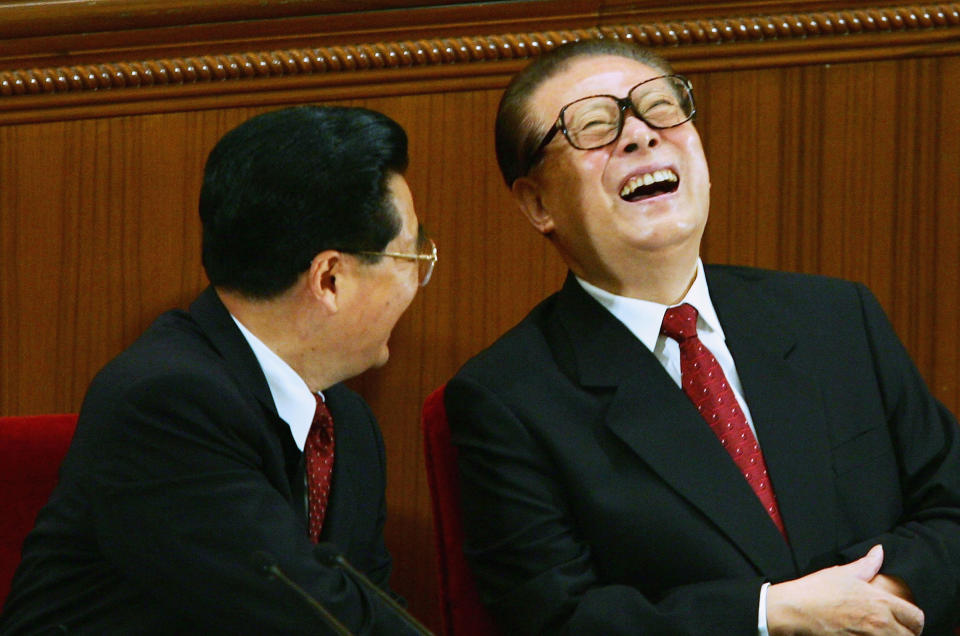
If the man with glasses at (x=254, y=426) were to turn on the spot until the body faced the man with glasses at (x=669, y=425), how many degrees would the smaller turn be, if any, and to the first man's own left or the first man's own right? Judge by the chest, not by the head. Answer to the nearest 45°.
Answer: approximately 45° to the first man's own left

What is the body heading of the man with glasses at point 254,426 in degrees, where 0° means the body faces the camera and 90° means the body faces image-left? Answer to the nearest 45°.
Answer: approximately 315°
